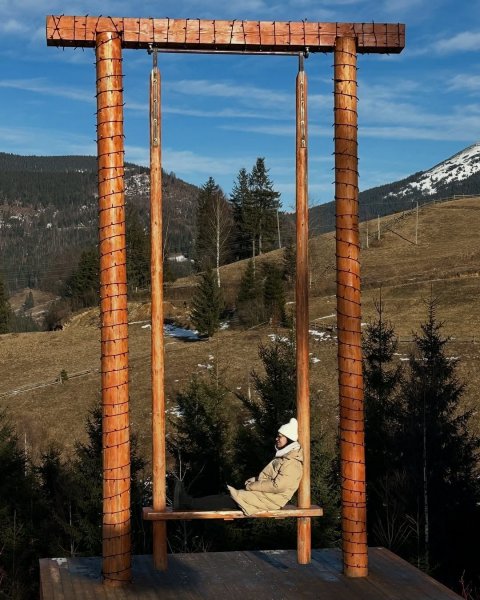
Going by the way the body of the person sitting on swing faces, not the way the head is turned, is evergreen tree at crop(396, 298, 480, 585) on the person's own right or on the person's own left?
on the person's own right

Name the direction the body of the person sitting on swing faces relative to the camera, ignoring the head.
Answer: to the viewer's left

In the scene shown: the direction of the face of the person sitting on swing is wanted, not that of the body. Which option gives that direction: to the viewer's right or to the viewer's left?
to the viewer's left

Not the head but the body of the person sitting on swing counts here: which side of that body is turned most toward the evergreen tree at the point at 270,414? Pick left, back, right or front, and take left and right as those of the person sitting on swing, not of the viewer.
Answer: right

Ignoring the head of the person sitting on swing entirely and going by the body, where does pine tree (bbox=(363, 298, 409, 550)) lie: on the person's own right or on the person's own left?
on the person's own right

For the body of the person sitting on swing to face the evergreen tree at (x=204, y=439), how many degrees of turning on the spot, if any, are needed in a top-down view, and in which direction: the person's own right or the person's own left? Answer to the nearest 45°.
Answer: approximately 90° to the person's own right

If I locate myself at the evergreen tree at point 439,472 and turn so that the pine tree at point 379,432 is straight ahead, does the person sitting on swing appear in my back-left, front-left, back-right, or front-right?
back-left
